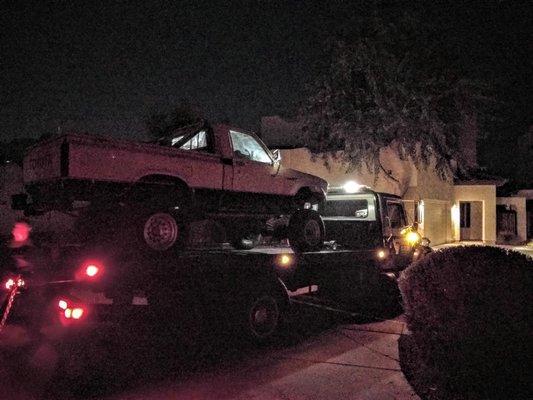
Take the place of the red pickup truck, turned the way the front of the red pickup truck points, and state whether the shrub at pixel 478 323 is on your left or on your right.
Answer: on your right

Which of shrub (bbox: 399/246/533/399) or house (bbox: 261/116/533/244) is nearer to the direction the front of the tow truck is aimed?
the house

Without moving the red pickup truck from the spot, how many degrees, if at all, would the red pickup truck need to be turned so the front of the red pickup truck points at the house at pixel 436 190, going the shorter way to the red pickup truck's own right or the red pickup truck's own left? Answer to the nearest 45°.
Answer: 0° — it already faces it

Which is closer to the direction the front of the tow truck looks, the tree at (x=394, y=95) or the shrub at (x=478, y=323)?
the tree

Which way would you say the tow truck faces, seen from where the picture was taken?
facing away from the viewer and to the right of the viewer

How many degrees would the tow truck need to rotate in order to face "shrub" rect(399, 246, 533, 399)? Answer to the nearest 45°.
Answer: approximately 45° to its right

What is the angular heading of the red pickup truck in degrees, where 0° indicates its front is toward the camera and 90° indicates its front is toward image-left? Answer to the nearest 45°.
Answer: approximately 225°

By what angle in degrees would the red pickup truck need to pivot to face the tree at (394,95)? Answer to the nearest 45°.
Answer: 0° — it already faces it
